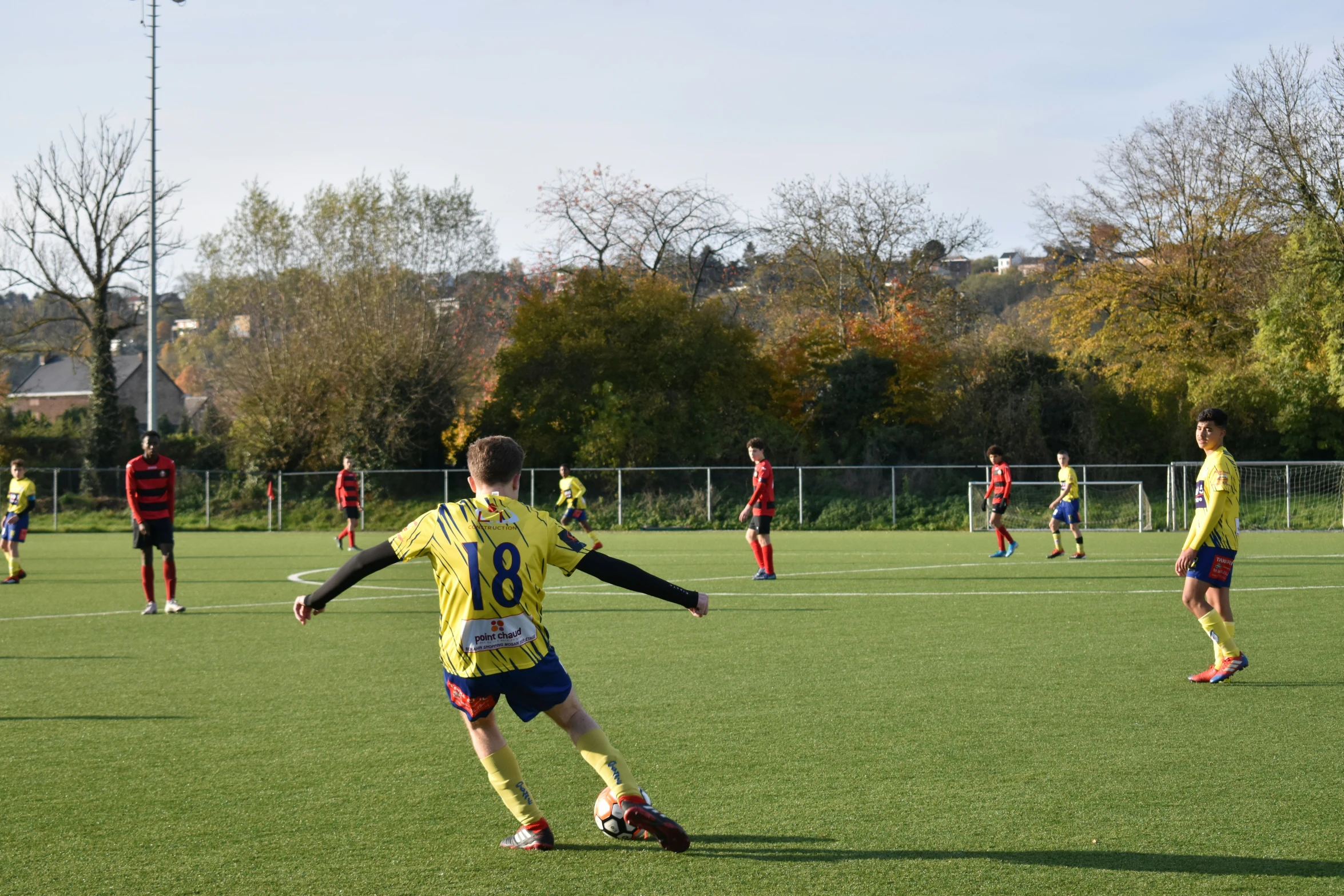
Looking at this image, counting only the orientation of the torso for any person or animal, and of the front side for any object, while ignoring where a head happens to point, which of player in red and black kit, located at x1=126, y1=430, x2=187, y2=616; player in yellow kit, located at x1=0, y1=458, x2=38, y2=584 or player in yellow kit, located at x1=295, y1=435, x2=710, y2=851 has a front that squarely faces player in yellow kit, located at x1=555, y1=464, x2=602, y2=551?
player in yellow kit, located at x1=295, y1=435, x2=710, y2=851

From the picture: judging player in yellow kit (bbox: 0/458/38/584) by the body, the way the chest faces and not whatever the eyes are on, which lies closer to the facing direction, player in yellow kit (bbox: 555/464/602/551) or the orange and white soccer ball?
the orange and white soccer ball

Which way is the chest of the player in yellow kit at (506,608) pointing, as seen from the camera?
away from the camera

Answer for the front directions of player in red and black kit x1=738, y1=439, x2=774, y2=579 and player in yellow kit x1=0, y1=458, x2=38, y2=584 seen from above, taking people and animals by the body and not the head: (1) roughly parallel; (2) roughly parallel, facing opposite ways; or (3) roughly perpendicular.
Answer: roughly perpendicular

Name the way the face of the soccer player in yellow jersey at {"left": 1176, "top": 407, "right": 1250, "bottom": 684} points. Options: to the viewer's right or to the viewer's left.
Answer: to the viewer's left

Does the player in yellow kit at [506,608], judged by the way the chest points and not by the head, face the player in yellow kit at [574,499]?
yes

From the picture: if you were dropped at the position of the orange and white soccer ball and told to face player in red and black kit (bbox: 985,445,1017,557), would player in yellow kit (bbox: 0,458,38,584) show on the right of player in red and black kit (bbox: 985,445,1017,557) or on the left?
left
